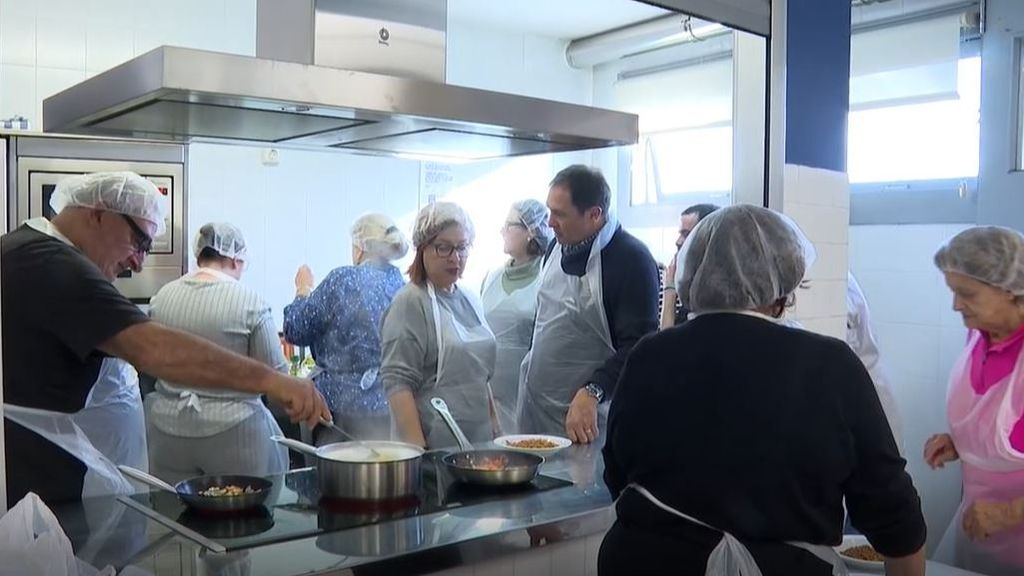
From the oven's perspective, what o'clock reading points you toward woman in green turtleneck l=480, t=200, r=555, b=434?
The woman in green turtleneck is roughly at 10 o'clock from the oven.

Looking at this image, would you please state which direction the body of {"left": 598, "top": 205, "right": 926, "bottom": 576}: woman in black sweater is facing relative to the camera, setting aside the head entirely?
away from the camera

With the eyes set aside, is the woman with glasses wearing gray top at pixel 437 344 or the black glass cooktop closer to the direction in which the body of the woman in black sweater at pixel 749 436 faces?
the woman with glasses wearing gray top

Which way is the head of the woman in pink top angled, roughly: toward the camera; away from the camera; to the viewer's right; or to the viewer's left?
to the viewer's left

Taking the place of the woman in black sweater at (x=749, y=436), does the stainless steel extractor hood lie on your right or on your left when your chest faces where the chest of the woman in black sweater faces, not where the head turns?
on your left

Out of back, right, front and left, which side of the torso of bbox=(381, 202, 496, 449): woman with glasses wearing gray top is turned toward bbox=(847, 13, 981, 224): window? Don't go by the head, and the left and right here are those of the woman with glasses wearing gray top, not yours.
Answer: left

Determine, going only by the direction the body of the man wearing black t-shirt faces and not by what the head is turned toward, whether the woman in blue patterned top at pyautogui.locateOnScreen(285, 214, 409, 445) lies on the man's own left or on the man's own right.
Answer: on the man's own left

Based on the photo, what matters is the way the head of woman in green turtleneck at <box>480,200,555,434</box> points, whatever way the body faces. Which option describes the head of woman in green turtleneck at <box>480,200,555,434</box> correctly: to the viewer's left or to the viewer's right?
to the viewer's left

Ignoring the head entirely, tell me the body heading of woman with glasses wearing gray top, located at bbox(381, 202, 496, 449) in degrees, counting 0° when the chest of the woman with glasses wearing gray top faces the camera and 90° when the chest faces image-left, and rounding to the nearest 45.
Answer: approximately 315°

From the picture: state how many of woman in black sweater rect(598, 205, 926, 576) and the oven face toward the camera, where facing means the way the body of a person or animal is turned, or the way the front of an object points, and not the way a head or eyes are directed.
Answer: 1

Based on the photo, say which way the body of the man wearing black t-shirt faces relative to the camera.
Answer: to the viewer's right
